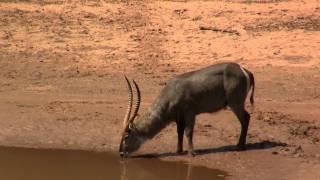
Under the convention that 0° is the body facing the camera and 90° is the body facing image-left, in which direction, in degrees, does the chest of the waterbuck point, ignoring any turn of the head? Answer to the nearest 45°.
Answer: approximately 90°
